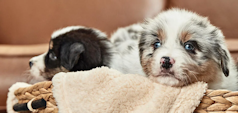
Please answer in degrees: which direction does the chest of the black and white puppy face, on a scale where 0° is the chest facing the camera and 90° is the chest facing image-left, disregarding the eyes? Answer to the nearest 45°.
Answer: approximately 90°
